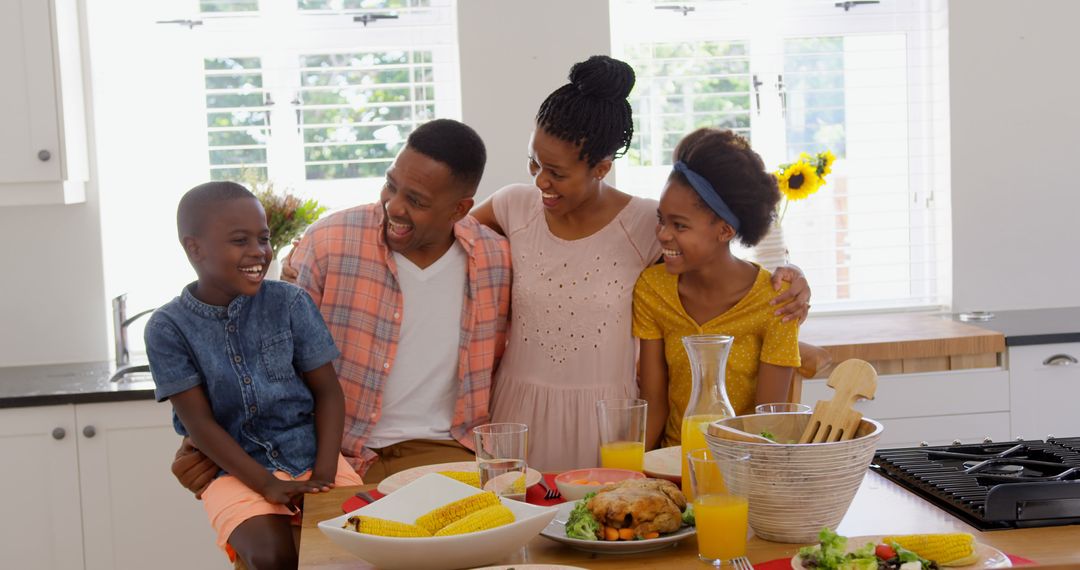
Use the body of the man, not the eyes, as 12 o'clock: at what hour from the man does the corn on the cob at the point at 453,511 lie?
The corn on the cob is roughly at 12 o'clock from the man.

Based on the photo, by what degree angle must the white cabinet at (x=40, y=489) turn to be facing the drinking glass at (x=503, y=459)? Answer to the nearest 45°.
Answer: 0° — it already faces it

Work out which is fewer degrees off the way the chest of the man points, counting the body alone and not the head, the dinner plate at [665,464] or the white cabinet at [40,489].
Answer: the dinner plate

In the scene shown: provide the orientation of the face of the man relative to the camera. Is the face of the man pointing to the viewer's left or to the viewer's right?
to the viewer's left

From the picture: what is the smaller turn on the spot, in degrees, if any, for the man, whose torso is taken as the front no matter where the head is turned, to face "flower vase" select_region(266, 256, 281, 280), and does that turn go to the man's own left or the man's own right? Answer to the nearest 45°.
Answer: approximately 180°
